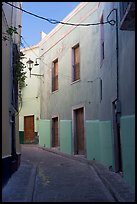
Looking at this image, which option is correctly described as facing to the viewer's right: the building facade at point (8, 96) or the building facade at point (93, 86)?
the building facade at point (8, 96)

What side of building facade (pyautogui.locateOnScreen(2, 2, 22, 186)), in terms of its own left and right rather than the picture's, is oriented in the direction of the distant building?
left

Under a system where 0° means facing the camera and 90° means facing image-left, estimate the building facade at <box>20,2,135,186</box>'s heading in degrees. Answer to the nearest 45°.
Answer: approximately 45°

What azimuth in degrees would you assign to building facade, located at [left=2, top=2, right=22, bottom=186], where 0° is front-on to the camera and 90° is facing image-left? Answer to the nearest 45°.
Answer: approximately 270°

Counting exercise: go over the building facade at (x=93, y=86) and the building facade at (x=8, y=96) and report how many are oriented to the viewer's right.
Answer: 1

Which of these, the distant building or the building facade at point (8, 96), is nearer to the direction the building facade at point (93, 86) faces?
the building facade
